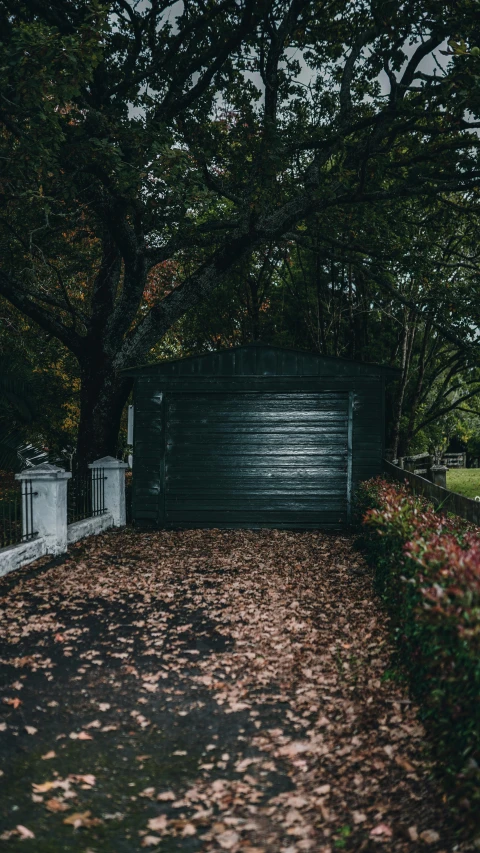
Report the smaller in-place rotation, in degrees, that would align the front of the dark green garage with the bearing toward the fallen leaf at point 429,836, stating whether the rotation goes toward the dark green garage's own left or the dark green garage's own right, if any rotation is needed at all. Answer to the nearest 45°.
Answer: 0° — it already faces it

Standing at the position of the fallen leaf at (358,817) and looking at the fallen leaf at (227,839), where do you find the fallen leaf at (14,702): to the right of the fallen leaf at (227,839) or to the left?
right

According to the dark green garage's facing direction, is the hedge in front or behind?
in front

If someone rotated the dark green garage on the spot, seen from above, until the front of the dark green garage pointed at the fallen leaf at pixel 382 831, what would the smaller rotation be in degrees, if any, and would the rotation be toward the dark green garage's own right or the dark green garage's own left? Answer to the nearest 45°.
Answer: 0° — it already faces it

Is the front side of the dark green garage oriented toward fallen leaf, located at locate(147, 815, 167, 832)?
yes

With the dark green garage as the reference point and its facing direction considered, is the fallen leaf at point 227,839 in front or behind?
in front

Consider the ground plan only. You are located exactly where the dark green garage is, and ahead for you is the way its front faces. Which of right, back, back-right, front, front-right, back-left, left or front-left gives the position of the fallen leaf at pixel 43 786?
front

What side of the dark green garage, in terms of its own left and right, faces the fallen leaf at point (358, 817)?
front

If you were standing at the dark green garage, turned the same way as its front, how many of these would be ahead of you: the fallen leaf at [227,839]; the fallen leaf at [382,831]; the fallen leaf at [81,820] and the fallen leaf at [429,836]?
4

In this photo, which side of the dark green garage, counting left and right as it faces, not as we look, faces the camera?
front

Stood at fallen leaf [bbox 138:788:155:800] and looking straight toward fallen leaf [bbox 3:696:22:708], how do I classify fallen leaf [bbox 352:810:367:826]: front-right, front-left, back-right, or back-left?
back-right

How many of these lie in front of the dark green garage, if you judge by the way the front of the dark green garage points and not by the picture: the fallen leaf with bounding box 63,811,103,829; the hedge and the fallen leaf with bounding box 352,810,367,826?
3

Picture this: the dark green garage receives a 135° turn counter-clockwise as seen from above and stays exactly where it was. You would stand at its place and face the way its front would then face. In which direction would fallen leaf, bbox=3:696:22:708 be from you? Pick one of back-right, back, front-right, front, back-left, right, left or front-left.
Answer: back-right

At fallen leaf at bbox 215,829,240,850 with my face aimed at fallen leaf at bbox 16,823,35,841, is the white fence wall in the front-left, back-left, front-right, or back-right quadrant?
front-right

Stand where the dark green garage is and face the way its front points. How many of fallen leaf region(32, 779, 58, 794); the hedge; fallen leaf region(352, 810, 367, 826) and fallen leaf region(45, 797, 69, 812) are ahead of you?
4

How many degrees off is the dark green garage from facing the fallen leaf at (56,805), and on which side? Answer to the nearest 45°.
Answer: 0° — it already faces it

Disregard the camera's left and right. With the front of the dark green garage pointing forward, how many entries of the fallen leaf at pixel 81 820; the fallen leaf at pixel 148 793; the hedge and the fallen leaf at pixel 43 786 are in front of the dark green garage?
4
